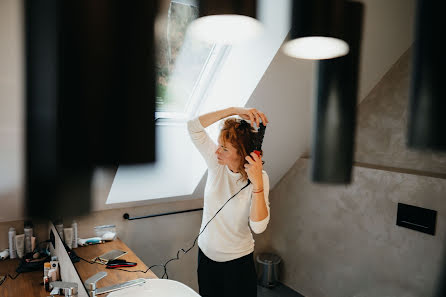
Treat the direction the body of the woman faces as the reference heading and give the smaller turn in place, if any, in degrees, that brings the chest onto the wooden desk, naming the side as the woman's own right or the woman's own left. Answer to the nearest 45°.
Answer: approximately 45° to the woman's own right

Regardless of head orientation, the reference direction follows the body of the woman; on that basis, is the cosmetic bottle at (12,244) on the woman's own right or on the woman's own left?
on the woman's own right

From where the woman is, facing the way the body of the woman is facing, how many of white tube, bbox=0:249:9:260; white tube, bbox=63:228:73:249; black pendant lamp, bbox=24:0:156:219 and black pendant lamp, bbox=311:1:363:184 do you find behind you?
0

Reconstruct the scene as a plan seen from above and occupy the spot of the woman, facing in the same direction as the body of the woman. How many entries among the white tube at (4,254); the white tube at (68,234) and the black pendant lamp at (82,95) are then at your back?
0

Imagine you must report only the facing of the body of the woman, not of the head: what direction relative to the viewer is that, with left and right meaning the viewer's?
facing the viewer and to the left of the viewer

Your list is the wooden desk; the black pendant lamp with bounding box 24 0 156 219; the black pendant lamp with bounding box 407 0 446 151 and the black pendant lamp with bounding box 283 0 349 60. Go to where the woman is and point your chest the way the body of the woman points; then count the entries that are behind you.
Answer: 0

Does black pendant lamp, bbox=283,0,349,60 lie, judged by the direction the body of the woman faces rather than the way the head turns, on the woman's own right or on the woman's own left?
on the woman's own left

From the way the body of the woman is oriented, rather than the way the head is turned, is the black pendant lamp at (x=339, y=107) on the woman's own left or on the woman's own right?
on the woman's own left

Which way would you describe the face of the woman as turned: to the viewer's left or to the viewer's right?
to the viewer's left

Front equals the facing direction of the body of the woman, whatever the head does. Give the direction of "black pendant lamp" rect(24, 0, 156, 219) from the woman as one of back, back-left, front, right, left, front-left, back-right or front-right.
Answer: front-left

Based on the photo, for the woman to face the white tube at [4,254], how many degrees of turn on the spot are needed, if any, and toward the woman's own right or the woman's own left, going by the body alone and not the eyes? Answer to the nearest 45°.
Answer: approximately 45° to the woman's own right

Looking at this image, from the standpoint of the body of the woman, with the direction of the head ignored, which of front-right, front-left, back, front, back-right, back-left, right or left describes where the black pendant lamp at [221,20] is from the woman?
front-left
